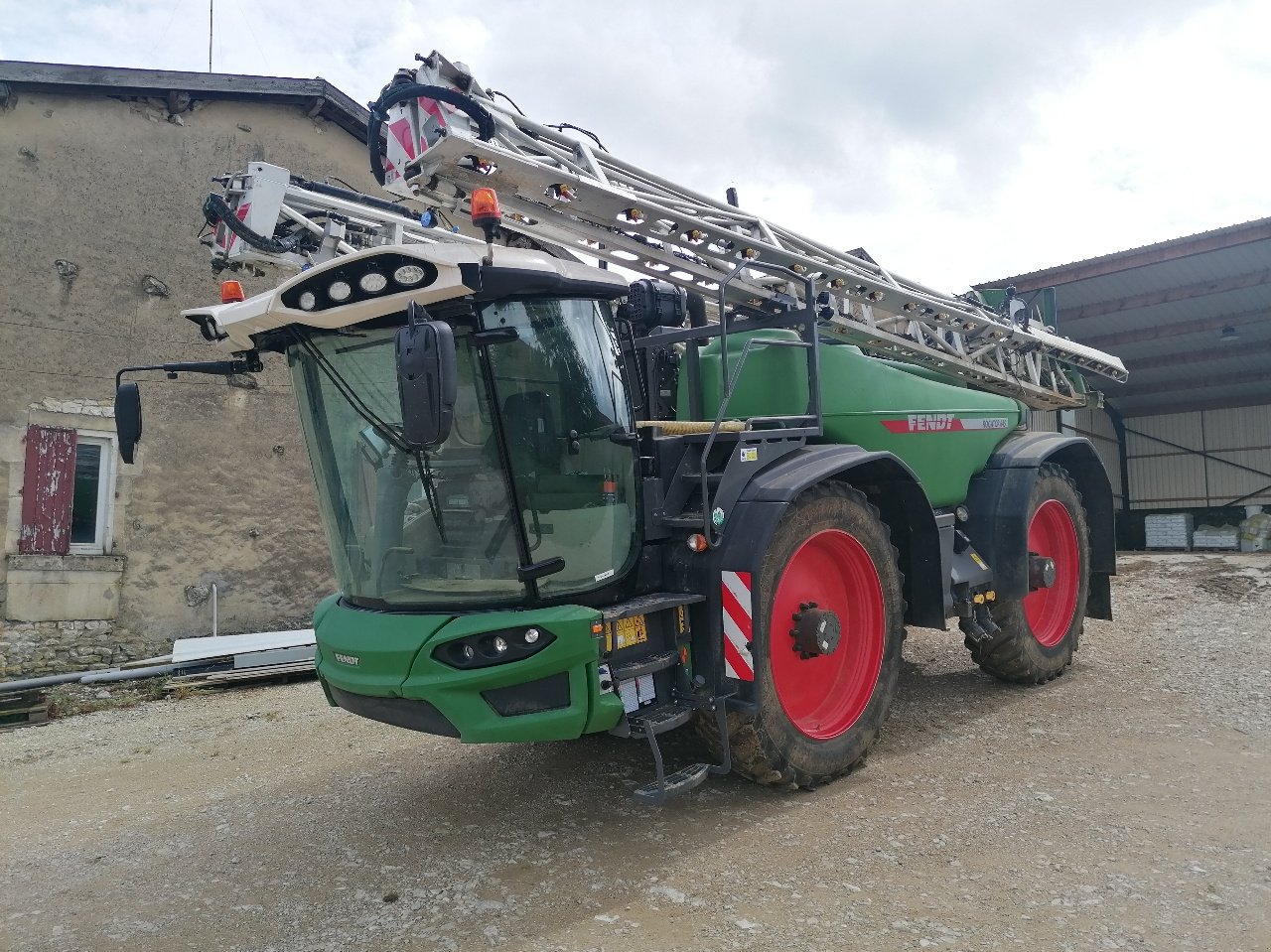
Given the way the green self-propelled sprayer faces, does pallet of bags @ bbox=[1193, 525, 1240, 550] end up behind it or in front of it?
behind

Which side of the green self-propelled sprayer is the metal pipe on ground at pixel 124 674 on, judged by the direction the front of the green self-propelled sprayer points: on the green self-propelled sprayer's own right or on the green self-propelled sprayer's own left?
on the green self-propelled sprayer's own right

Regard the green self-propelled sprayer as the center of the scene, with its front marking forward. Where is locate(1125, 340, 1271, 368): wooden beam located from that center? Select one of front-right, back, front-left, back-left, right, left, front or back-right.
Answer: back

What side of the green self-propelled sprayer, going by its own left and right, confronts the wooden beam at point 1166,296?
back

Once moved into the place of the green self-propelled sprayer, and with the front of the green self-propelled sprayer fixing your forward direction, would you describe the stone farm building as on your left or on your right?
on your right

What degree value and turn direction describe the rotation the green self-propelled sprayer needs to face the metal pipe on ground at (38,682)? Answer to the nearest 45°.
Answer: approximately 90° to its right

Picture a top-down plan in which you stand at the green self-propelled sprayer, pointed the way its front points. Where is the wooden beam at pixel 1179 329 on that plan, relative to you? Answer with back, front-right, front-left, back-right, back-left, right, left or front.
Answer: back

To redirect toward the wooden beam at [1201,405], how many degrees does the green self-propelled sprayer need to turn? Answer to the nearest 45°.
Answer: approximately 180°

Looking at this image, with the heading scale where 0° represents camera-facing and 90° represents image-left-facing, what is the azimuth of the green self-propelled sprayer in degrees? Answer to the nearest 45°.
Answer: approximately 45°
